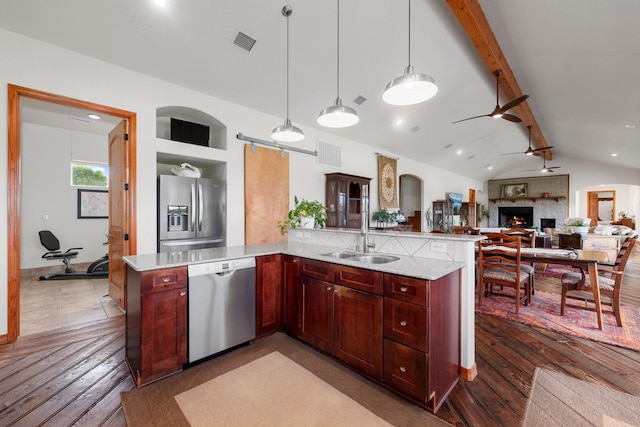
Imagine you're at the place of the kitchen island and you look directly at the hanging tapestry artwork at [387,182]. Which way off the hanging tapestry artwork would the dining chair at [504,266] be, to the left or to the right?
right

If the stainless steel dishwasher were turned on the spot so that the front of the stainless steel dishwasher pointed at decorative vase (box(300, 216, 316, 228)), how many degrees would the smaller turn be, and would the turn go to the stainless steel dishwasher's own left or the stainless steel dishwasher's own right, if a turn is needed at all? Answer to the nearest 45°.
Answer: approximately 90° to the stainless steel dishwasher's own left

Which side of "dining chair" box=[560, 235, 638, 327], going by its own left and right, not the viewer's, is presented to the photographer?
left

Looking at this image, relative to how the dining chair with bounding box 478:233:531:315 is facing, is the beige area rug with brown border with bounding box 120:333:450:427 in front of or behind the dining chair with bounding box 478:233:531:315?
behind

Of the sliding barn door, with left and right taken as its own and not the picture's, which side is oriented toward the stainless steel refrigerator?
right

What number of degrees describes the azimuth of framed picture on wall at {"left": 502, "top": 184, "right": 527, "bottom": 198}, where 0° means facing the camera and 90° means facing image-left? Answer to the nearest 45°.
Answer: approximately 0°

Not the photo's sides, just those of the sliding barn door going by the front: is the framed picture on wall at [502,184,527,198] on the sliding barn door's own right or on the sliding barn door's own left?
on the sliding barn door's own left

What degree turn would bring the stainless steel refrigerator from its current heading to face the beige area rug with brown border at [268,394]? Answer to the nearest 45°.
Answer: approximately 45° to its right
